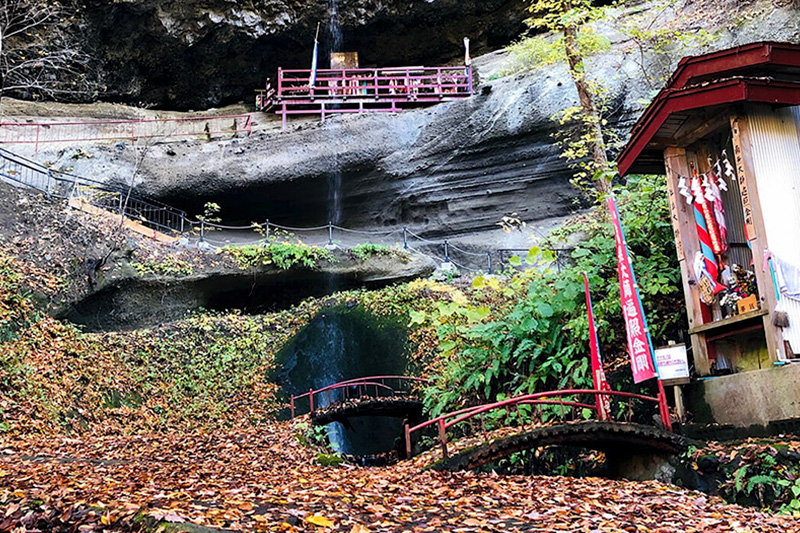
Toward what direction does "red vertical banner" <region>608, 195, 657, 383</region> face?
toward the camera

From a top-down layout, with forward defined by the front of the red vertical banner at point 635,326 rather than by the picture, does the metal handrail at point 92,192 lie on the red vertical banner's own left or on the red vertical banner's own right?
on the red vertical banner's own right

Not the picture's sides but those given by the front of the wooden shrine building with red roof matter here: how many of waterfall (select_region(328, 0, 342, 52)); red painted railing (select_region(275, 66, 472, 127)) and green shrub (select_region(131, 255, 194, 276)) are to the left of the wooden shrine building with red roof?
0

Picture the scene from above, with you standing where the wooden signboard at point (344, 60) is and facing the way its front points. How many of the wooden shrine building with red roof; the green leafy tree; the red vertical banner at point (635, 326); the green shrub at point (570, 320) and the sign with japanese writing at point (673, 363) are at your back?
0

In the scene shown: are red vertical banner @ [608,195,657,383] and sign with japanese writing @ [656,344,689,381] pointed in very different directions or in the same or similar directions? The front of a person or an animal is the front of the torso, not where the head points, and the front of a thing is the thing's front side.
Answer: same or similar directions

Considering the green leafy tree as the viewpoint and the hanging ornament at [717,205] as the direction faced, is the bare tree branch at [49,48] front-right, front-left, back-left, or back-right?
back-right

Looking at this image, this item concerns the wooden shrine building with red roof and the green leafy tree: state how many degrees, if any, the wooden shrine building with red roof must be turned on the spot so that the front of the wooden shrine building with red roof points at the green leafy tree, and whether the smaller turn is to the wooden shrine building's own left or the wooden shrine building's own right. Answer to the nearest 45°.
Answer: approximately 90° to the wooden shrine building's own right

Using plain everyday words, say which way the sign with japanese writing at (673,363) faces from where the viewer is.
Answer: facing the viewer

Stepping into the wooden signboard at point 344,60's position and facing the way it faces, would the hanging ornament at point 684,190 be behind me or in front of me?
in front

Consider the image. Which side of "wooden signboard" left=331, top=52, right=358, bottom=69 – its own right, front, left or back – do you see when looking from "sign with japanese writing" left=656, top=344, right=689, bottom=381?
front

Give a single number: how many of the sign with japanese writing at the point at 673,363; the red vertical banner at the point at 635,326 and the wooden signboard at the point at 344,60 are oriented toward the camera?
3

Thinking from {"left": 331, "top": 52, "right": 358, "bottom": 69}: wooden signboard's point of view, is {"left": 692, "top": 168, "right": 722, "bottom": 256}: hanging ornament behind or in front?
in front

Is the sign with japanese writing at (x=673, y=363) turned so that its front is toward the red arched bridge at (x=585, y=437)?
no
